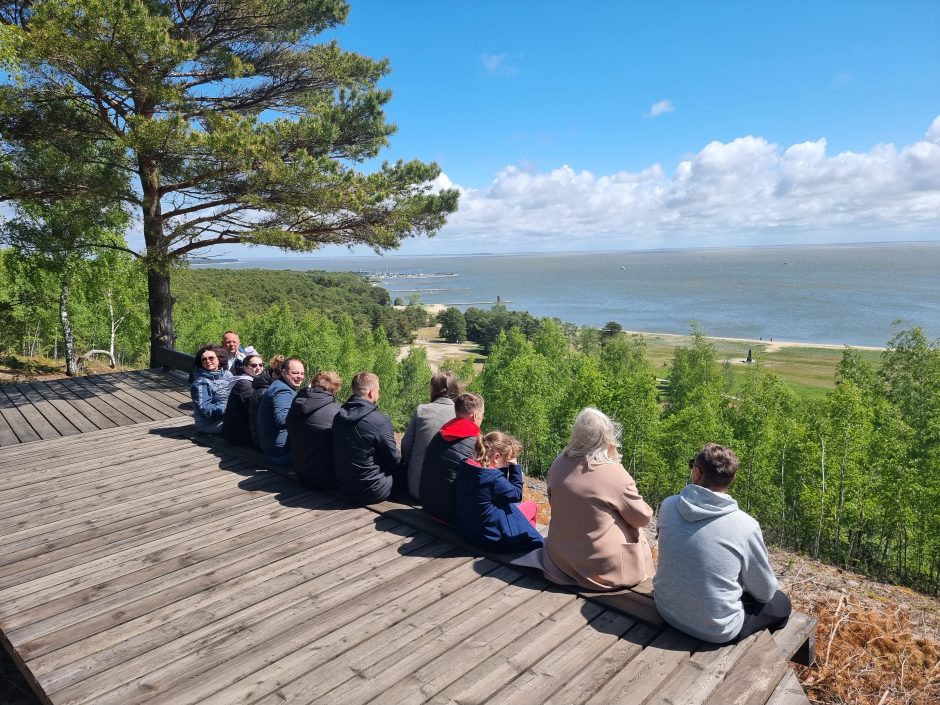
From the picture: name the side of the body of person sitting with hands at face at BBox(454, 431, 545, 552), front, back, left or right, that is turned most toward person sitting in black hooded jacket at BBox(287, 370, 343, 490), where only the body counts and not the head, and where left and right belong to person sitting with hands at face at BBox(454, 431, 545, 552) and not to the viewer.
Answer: left

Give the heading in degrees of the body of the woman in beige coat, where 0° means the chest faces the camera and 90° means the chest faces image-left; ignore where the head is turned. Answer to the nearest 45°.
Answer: approximately 225°

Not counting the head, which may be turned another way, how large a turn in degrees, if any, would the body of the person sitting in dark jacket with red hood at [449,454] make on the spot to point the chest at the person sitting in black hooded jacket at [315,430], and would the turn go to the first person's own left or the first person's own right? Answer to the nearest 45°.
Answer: approximately 90° to the first person's own left

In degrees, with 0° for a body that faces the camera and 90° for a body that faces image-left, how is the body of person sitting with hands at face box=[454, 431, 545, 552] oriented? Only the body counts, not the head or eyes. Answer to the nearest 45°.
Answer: approximately 225°

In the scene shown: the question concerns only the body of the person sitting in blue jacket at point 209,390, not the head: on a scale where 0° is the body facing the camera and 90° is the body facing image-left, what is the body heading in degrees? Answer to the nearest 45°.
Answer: approximately 315°

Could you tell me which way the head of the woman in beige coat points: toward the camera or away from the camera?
away from the camera

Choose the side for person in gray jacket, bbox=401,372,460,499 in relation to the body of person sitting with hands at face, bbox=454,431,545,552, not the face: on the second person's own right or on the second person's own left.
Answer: on the second person's own left

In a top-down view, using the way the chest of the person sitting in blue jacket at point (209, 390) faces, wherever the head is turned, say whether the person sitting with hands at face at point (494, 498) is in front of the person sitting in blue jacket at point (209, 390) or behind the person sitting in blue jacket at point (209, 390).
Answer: in front

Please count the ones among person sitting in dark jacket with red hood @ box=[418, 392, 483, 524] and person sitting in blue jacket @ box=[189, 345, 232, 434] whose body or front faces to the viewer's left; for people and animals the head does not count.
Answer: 0

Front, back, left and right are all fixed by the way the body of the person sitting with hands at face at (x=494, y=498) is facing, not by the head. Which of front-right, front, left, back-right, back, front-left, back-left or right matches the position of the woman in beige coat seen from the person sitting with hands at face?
right

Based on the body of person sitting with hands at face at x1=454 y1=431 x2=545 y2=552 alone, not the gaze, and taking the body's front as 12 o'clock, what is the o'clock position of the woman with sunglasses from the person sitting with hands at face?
The woman with sunglasses is roughly at 9 o'clock from the person sitting with hands at face.

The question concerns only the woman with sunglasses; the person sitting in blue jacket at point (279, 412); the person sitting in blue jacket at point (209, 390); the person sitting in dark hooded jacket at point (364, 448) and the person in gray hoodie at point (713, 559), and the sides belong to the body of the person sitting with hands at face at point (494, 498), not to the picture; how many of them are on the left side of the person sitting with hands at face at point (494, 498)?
4
